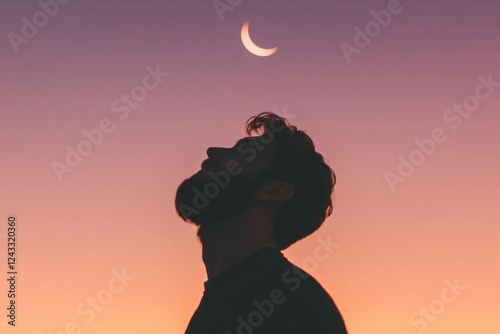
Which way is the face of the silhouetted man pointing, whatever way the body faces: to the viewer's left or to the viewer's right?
to the viewer's left

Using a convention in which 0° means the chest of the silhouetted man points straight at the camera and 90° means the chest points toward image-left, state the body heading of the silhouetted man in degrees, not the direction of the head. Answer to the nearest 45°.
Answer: approximately 90°
